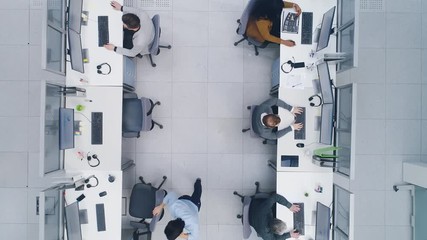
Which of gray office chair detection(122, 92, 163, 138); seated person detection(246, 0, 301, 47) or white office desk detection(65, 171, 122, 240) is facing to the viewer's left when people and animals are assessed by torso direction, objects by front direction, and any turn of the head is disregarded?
the gray office chair

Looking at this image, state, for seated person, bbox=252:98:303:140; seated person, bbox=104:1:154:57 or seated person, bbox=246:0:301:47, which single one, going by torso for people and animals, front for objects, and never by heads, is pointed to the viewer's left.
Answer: seated person, bbox=104:1:154:57

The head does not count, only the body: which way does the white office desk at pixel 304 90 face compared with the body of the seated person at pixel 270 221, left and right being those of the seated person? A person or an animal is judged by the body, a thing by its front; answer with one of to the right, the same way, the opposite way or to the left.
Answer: the opposite way

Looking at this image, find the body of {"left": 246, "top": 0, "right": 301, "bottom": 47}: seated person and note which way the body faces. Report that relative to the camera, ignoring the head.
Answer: to the viewer's right

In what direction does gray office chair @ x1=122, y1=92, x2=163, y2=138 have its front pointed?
to the viewer's left

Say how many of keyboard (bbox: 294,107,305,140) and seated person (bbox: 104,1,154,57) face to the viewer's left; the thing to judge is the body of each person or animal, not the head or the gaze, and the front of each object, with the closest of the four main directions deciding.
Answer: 2

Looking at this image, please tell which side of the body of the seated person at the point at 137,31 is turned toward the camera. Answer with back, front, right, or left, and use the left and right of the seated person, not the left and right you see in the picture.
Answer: left

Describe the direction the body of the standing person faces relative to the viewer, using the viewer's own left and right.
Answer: facing the viewer and to the left of the viewer

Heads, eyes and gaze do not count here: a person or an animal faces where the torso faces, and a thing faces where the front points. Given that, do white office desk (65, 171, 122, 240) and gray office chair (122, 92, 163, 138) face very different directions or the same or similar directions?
very different directions

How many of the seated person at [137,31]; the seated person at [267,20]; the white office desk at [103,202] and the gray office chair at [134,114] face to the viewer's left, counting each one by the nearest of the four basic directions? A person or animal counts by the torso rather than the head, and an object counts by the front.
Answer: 2

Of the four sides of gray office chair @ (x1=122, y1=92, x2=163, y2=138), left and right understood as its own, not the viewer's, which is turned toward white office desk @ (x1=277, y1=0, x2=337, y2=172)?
back

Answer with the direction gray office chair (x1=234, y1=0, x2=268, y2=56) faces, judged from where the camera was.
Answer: facing to the right of the viewer

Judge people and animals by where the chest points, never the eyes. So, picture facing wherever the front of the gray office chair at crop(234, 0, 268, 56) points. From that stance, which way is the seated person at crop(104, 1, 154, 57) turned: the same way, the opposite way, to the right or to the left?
the opposite way

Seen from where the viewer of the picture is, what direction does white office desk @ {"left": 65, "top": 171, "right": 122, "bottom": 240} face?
facing to the right of the viewer

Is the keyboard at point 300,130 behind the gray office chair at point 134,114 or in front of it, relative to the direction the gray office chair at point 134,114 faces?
behind

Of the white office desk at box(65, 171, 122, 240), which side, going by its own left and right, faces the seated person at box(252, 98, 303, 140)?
front

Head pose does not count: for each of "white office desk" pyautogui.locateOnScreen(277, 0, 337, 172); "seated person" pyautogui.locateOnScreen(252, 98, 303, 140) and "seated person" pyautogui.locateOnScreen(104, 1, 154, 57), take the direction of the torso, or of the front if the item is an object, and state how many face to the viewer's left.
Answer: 2

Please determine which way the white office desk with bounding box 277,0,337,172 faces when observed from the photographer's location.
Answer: facing to the left of the viewer

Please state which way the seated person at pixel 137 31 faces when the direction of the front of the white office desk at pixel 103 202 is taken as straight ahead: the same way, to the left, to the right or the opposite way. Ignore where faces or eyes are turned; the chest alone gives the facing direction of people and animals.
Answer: the opposite way
